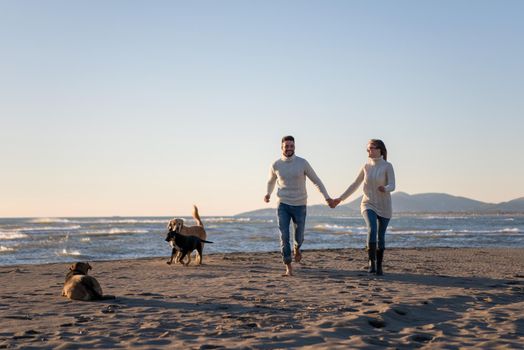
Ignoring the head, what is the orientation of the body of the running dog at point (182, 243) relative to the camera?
to the viewer's left

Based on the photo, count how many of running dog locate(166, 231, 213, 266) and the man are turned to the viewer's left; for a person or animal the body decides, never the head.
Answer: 1

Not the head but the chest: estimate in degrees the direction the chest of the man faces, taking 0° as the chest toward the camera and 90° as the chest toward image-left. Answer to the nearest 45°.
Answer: approximately 0°

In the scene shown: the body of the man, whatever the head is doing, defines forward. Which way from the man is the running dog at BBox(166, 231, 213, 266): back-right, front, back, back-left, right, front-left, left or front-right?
back-right

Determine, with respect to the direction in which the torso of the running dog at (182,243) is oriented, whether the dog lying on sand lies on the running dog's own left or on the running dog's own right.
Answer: on the running dog's own left

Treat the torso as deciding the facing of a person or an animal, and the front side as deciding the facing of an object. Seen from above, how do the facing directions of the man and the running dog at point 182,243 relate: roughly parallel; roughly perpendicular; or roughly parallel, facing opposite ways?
roughly perpendicular

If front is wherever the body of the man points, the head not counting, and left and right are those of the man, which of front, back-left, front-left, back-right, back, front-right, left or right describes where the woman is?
left

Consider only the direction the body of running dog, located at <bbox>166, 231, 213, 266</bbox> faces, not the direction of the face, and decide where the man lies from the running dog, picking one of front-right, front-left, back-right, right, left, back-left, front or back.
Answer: back-left

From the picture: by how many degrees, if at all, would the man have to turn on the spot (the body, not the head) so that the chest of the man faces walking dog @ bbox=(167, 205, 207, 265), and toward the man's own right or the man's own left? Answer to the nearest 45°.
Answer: approximately 135° to the man's own right
